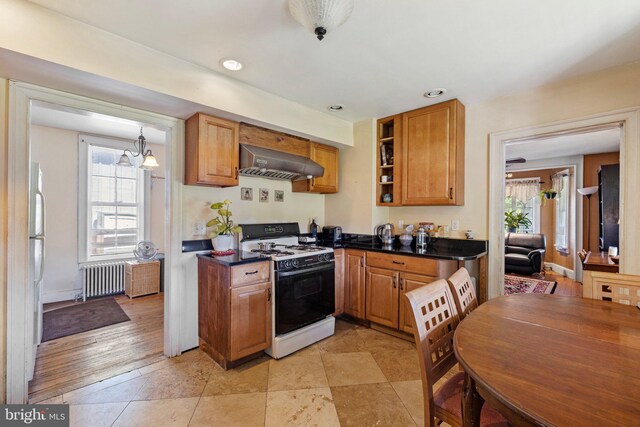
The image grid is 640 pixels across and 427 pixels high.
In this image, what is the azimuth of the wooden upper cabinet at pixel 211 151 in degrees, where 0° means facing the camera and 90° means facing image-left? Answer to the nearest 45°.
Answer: approximately 315°

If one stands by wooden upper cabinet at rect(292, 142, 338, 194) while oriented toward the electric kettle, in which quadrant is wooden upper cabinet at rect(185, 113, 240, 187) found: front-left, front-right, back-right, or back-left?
back-right

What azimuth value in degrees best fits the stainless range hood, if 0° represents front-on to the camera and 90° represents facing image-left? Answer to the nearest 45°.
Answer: approximately 315°

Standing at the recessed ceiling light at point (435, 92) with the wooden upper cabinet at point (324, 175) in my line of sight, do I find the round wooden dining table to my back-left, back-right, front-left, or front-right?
back-left

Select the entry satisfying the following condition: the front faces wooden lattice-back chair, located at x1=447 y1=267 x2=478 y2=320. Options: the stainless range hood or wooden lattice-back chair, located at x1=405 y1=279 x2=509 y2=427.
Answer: the stainless range hood
